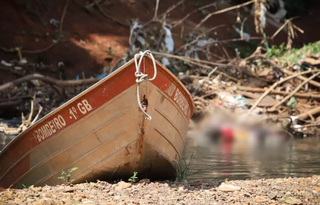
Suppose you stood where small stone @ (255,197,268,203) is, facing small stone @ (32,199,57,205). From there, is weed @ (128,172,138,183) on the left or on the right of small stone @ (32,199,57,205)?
right
